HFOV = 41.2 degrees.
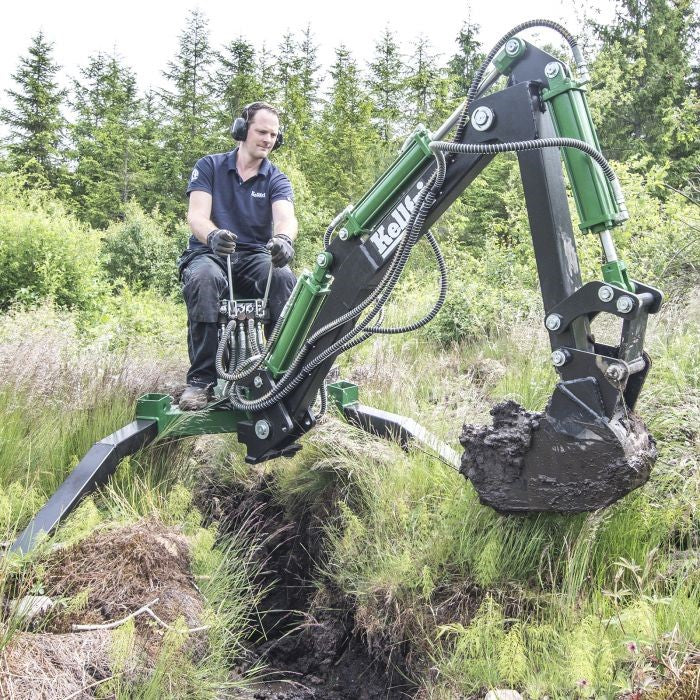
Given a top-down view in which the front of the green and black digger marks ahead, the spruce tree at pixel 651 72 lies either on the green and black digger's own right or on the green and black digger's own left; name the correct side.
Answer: on the green and black digger's own left

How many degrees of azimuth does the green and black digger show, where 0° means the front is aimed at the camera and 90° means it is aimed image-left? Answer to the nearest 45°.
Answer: approximately 315°

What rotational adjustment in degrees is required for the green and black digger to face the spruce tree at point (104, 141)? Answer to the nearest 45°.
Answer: approximately 135° to its left

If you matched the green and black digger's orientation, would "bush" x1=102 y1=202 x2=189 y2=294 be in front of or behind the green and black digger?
behind

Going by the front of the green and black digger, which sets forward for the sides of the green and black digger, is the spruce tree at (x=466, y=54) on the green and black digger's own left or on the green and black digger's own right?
on the green and black digger's own left

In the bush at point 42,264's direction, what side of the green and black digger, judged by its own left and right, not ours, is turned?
back

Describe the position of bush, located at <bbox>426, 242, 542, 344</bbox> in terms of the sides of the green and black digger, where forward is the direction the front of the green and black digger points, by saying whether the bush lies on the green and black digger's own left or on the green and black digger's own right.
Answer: on the green and black digger's own left

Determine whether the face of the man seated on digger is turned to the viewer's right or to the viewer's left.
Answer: to the viewer's right

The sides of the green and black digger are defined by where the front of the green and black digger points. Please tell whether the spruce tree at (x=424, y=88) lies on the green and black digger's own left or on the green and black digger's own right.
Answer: on the green and black digger's own left

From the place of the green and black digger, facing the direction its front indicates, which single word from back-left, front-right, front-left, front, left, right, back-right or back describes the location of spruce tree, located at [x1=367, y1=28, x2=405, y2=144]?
back-left
